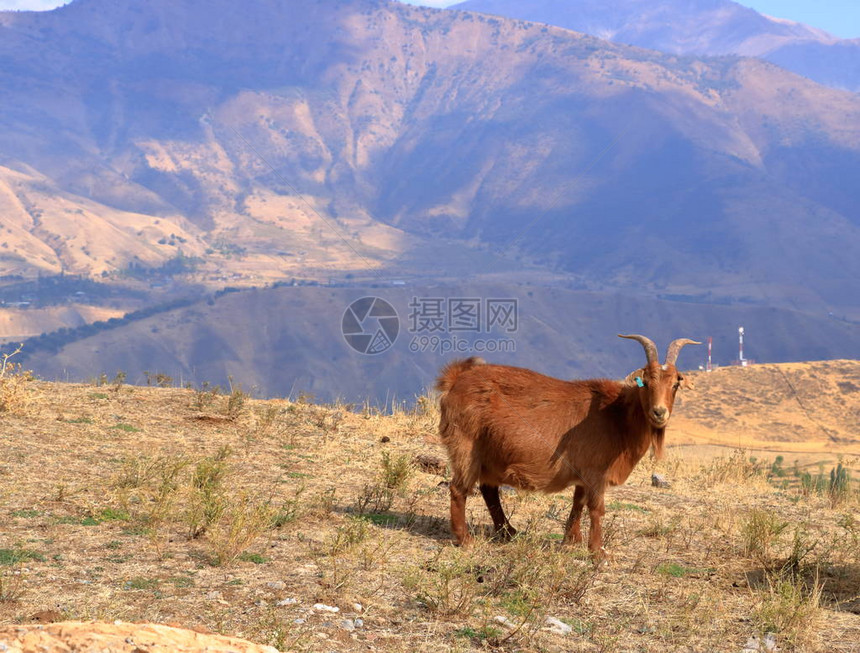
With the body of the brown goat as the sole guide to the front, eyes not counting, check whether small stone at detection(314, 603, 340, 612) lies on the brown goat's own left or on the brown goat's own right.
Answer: on the brown goat's own right

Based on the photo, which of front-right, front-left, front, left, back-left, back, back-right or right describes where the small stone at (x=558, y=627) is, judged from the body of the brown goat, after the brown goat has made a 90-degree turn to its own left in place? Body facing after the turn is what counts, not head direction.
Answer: back

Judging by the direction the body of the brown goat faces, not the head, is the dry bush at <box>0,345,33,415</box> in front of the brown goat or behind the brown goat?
behind

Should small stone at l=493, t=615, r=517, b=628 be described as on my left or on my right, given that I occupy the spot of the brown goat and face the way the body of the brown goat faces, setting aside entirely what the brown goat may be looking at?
on my right

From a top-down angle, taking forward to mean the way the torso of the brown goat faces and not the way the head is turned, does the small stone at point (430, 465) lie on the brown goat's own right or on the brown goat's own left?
on the brown goat's own left

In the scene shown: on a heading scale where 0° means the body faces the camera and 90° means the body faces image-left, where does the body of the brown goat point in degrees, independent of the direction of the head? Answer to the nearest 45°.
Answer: approximately 270°
